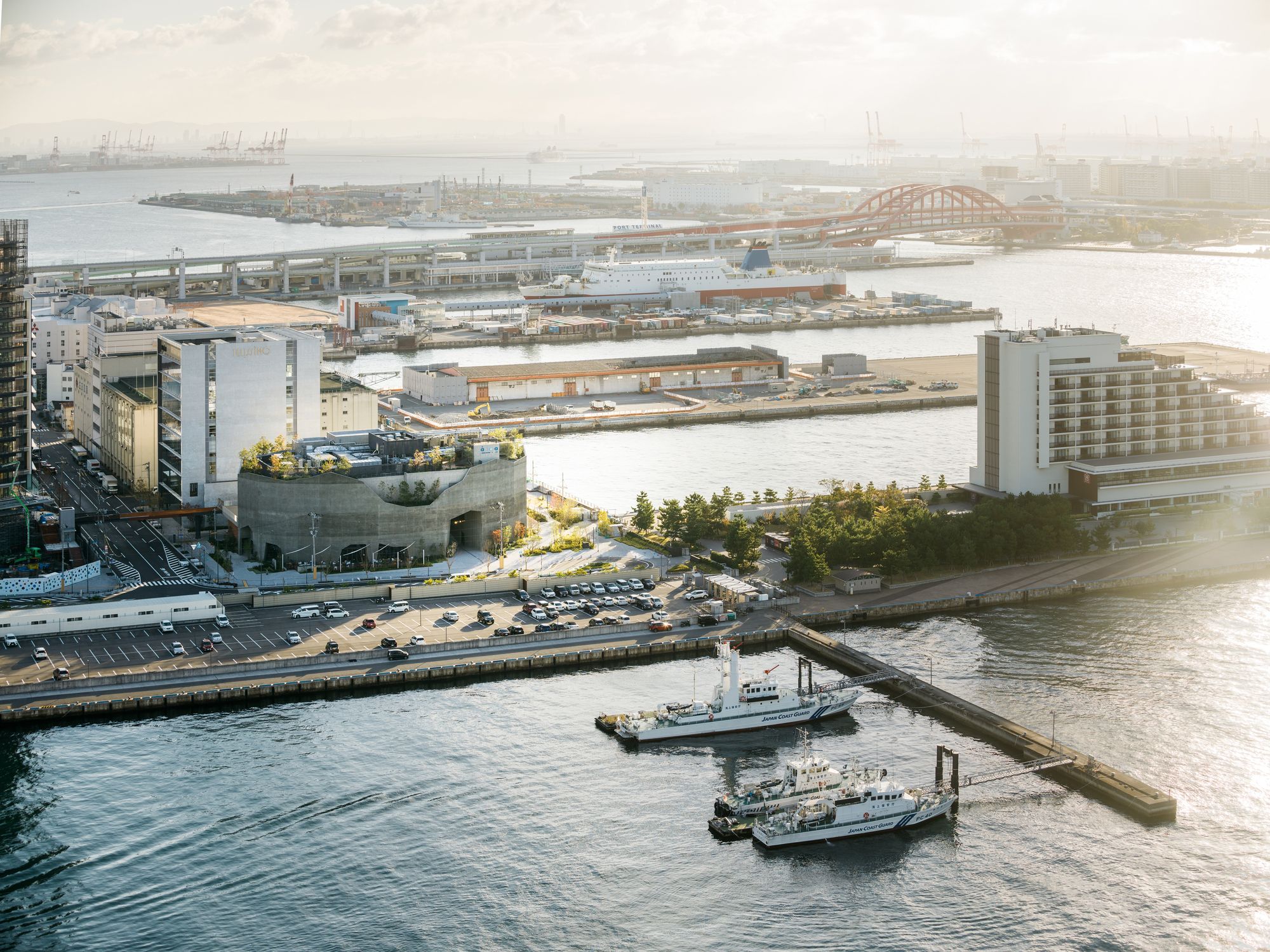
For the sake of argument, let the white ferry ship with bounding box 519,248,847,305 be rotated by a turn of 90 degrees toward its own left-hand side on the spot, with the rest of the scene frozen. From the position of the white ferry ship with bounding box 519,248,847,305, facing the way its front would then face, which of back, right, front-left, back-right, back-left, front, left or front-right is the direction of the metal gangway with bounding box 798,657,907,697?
front

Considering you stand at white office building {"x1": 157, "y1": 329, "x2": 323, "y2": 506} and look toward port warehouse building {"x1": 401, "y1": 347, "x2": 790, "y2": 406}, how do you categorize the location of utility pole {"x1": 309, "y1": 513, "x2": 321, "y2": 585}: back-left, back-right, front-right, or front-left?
back-right

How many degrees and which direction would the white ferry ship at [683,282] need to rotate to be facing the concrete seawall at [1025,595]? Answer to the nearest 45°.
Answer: approximately 90° to its left

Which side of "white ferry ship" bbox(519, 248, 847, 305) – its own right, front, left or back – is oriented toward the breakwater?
left

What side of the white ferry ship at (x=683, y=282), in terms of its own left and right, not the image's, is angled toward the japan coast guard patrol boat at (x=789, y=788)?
left

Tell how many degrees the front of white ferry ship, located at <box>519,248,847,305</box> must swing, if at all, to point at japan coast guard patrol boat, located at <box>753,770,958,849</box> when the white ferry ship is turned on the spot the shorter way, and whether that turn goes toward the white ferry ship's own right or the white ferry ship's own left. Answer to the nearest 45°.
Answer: approximately 90° to the white ferry ship's own left

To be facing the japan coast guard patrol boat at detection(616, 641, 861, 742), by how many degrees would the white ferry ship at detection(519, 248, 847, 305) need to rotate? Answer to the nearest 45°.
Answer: approximately 90° to its left

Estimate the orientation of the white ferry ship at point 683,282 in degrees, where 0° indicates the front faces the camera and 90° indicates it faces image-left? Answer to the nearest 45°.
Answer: approximately 90°

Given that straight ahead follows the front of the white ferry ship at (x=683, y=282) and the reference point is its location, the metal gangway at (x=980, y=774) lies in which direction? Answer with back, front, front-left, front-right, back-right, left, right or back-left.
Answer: left

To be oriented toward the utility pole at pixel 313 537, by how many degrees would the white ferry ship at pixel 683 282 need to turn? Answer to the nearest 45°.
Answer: approximately 90° to its left

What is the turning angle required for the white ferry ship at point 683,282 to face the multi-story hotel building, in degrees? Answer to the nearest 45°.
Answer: approximately 90° to its left
